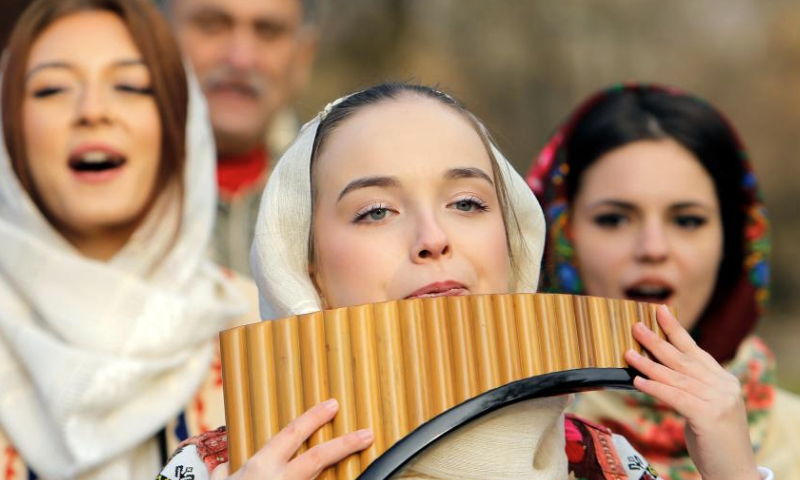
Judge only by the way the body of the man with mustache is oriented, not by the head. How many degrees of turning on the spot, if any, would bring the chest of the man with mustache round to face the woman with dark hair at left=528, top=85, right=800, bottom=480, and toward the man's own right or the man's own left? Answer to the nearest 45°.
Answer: approximately 45° to the man's own left

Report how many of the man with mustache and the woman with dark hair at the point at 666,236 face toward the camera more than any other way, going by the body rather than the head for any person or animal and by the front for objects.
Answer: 2

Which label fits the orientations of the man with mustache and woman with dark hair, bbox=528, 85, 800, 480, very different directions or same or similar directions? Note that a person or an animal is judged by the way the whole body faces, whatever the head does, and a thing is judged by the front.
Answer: same or similar directions

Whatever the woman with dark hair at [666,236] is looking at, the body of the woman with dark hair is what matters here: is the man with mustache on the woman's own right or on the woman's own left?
on the woman's own right

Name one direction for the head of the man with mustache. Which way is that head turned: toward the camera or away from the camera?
toward the camera

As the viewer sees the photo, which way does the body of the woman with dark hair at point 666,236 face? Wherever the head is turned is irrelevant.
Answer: toward the camera

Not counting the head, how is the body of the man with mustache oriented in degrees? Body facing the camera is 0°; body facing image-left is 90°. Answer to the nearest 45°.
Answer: approximately 0°
